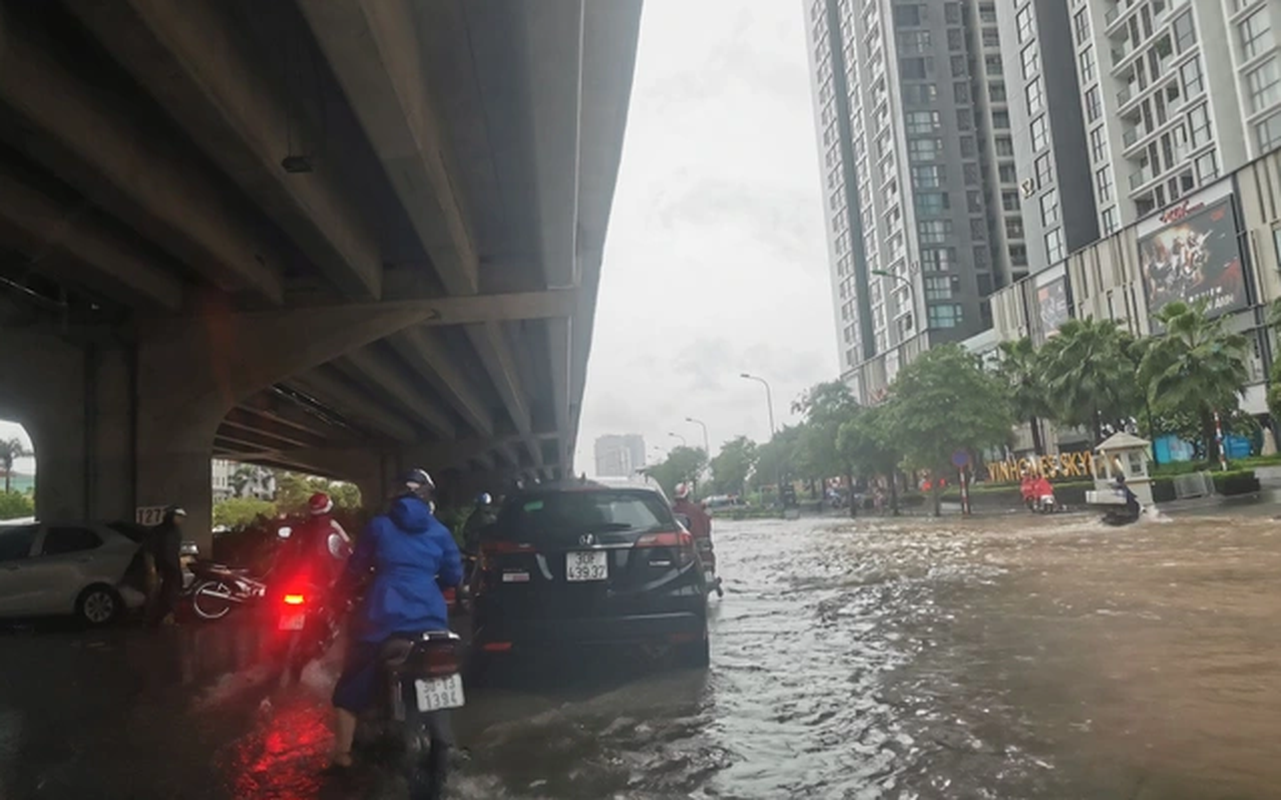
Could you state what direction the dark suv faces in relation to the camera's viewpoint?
facing away from the viewer

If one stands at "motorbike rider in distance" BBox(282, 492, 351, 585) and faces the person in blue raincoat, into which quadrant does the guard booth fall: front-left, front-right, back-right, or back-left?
back-left

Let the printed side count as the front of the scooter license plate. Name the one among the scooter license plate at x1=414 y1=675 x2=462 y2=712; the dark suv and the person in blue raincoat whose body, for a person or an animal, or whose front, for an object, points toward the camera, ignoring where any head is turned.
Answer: the scooter license plate

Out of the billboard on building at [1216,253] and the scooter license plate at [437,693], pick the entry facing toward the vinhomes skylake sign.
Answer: the billboard on building

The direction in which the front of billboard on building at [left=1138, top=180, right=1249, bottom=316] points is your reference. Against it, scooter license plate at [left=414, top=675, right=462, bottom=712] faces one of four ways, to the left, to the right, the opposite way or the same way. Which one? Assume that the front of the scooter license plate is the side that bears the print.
to the left

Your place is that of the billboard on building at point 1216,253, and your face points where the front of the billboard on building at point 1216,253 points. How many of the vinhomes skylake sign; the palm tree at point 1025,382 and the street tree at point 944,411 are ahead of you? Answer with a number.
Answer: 3

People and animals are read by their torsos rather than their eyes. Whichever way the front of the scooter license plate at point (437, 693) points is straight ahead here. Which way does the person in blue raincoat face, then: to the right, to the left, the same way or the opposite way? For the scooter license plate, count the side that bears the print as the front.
the opposite way

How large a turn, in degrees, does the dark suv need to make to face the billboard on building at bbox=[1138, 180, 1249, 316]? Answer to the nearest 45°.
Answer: approximately 45° to its right

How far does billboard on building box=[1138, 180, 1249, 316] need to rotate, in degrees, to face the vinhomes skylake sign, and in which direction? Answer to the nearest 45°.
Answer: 0° — it already faces it

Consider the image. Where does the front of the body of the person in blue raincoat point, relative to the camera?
away from the camera
